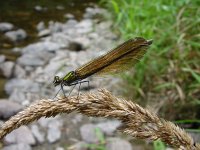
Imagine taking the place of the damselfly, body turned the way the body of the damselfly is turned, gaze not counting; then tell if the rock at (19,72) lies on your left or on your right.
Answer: on your right

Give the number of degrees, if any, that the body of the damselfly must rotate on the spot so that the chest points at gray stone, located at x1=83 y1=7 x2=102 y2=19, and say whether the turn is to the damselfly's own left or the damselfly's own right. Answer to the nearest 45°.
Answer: approximately 90° to the damselfly's own right

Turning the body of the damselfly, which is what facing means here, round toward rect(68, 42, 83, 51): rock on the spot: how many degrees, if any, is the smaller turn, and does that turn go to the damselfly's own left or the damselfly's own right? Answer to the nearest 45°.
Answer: approximately 90° to the damselfly's own right

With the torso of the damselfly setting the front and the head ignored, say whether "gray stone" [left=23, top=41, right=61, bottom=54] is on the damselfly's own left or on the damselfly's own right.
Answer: on the damselfly's own right

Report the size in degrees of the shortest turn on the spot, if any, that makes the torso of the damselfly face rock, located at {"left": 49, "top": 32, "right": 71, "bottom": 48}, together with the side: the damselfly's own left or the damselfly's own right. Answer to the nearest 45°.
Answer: approximately 90° to the damselfly's own right

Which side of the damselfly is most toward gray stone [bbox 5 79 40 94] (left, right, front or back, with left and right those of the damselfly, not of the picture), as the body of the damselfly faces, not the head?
right

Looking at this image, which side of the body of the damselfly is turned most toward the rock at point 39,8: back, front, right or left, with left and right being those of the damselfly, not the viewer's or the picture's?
right

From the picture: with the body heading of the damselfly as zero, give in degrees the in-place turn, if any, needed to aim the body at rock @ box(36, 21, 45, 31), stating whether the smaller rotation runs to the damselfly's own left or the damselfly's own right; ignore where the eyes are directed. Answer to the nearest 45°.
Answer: approximately 90° to the damselfly's own right

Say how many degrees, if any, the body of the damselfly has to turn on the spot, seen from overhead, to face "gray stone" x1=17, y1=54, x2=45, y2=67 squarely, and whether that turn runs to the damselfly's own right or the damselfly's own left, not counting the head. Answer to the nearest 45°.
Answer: approximately 90° to the damselfly's own right

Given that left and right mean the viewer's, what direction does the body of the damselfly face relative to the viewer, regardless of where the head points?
facing to the left of the viewer

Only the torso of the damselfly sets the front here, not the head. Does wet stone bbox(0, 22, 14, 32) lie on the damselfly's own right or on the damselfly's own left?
on the damselfly's own right
